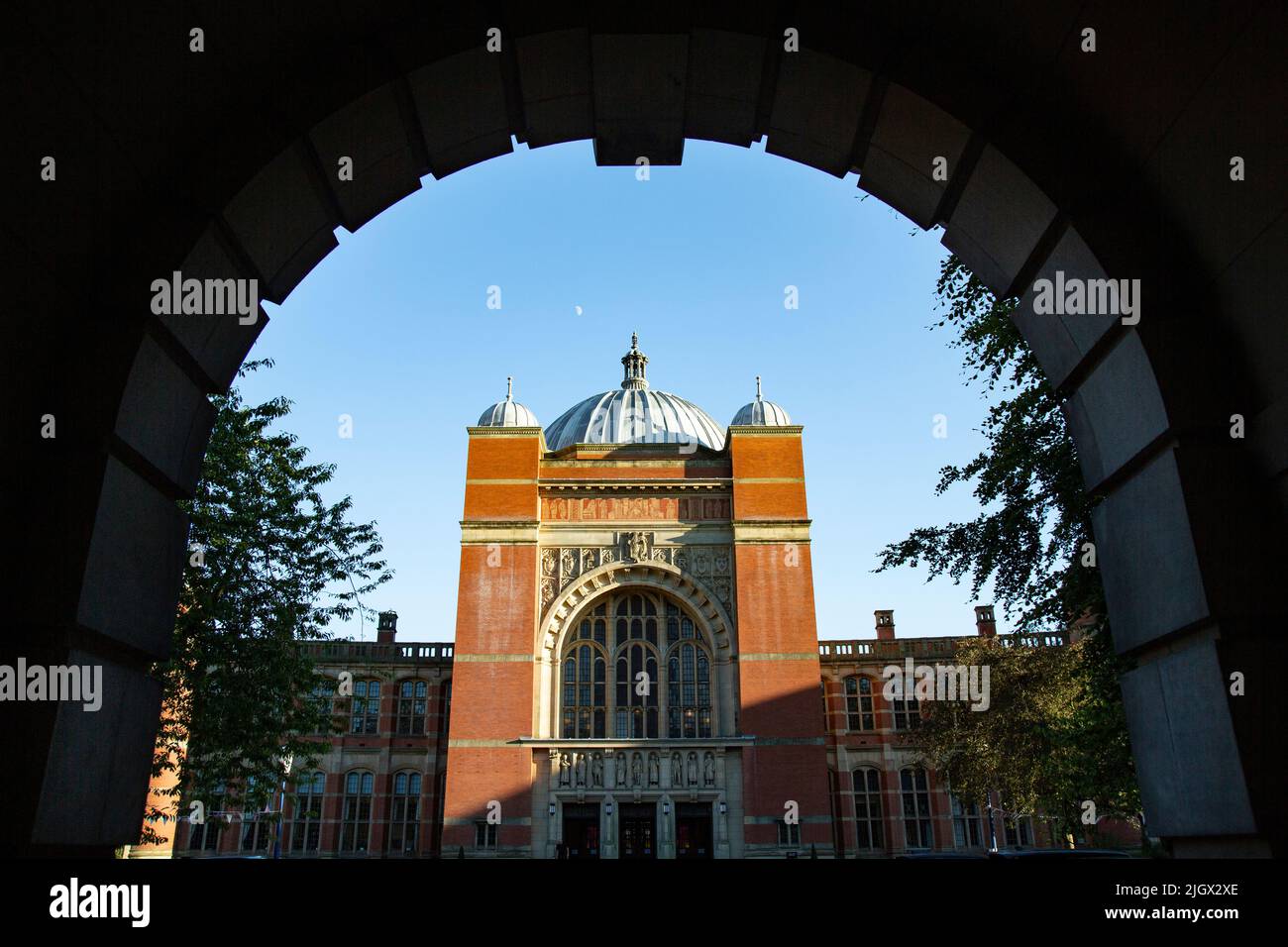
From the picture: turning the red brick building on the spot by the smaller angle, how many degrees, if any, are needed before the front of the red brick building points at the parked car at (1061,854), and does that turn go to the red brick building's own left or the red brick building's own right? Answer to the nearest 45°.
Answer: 0° — it already faces it

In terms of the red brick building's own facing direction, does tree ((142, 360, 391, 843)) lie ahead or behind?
ahead

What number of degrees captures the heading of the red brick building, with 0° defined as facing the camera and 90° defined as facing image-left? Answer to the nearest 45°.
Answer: approximately 0°

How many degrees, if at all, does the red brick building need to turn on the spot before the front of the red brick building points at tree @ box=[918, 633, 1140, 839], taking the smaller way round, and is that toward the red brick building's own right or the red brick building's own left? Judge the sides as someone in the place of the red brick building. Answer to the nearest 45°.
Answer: approximately 45° to the red brick building's own left

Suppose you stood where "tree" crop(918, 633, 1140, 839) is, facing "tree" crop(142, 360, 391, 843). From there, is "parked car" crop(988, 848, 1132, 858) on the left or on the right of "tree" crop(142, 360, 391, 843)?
left

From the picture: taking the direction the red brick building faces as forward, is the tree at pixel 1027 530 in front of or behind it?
in front
